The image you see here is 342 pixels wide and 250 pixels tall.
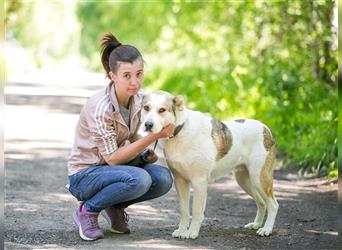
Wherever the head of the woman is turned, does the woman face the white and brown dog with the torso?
no

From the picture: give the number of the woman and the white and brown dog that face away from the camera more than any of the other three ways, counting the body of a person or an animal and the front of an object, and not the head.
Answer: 0

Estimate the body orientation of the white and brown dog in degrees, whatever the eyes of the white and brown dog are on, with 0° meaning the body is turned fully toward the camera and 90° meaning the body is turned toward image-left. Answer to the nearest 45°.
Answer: approximately 45°

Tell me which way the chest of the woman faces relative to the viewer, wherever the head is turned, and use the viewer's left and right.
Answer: facing the viewer and to the right of the viewer

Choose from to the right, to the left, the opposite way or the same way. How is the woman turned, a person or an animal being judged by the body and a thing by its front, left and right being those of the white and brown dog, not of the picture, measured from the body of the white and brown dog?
to the left

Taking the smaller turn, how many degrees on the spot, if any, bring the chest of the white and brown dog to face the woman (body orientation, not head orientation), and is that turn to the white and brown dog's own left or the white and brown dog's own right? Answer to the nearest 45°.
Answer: approximately 45° to the white and brown dog's own right
